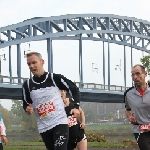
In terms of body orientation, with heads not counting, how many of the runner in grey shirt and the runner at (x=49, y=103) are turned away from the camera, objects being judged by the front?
0

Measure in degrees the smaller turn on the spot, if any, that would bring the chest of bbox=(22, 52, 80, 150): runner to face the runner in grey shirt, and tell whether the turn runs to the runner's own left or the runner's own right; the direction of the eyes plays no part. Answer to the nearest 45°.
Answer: approximately 135° to the runner's own left

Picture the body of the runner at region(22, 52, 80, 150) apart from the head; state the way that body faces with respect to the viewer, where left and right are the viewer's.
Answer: facing the viewer and to the left of the viewer

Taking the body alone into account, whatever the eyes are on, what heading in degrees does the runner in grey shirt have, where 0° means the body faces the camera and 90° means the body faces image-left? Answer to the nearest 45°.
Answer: approximately 0°

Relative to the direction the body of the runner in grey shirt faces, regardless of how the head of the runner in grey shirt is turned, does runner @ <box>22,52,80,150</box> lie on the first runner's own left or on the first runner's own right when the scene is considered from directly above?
on the first runner's own right

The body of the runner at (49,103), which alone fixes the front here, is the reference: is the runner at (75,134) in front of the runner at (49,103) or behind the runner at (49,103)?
behind

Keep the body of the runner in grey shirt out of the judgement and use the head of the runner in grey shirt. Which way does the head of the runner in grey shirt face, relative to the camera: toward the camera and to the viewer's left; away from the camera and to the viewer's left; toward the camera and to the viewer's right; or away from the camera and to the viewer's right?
toward the camera and to the viewer's left
